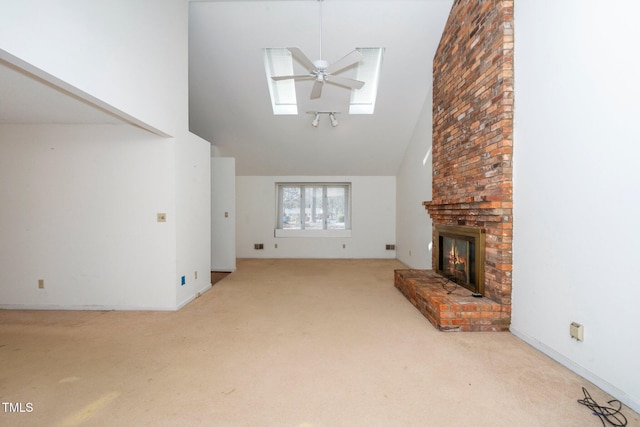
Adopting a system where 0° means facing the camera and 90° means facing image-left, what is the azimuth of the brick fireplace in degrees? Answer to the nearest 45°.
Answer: approximately 45°

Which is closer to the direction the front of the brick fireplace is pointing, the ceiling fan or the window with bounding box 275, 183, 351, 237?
the ceiling fan

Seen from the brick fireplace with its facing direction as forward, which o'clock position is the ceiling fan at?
The ceiling fan is roughly at 1 o'clock from the brick fireplace.

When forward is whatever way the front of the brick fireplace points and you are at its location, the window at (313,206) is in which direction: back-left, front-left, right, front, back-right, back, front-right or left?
right
